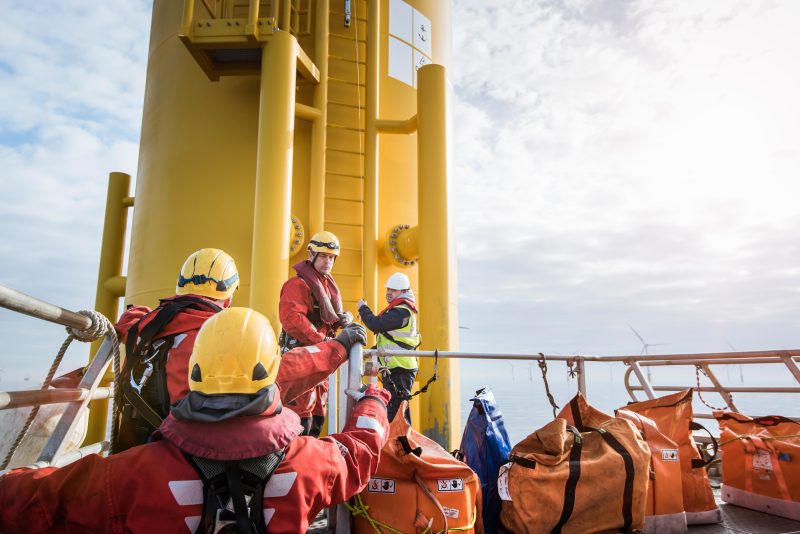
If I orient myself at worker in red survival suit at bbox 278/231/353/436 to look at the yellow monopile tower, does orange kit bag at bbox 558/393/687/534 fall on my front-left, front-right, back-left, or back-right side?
back-right

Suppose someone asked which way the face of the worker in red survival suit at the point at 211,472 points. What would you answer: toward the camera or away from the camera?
away from the camera

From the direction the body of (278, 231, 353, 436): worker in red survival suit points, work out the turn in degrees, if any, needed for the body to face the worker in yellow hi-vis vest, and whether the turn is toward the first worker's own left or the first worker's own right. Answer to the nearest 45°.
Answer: approximately 90° to the first worker's own left

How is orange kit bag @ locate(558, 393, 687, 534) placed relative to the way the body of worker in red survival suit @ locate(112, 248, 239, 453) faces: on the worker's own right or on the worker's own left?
on the worker's own right

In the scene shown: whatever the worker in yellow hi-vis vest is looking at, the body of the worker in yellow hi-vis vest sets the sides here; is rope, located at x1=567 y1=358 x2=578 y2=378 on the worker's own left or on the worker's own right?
on the worker's own left

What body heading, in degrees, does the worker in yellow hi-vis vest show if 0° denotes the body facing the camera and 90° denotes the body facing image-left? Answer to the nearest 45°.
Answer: approximately 90°

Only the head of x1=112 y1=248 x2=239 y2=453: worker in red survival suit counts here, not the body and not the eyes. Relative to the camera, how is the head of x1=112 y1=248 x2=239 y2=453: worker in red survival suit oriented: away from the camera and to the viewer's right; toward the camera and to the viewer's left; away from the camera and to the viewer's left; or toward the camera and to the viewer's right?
away from the camera and to the viewer's right

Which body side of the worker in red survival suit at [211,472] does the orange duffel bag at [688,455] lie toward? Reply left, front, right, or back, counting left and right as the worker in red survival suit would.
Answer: right

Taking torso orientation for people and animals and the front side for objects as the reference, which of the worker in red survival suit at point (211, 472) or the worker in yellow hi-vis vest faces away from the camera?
the worker in red survival suit

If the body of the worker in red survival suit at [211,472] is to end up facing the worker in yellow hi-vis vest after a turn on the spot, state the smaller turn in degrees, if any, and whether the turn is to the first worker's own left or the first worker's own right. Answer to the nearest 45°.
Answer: approximately 45° to the first worker's own right

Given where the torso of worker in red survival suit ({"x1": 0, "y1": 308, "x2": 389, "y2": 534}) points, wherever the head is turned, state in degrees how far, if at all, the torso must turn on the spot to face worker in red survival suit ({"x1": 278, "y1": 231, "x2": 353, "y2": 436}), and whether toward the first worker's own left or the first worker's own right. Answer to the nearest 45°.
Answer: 0° — they already face them

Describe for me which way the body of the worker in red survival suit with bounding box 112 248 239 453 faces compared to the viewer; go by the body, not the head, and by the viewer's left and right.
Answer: facing away from the viewer and to the right of the viewer

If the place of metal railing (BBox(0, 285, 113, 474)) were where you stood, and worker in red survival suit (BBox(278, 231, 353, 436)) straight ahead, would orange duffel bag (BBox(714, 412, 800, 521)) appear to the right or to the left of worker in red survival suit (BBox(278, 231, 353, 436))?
right

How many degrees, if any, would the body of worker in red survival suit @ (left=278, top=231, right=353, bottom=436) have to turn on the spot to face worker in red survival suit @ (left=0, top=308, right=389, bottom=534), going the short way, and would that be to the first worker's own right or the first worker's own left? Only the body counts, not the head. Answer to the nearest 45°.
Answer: approximately 45° to the first worker's own right
